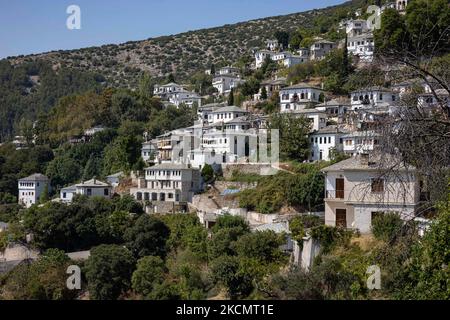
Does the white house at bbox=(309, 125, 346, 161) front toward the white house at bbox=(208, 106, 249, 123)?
no

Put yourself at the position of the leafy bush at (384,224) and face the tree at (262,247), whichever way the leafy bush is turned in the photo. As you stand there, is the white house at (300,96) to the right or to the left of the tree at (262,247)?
right

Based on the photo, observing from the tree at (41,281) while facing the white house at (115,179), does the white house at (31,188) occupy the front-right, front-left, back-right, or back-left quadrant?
front-left

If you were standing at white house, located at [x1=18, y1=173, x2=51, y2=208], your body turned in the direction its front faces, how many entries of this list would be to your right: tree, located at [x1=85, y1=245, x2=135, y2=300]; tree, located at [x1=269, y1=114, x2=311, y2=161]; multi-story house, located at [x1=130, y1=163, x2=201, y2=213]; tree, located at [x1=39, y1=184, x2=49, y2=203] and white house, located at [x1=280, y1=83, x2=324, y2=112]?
0

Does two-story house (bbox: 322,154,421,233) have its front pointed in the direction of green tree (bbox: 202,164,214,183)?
no

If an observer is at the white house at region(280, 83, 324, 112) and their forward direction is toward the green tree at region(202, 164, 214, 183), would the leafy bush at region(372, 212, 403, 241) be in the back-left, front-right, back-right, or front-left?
front-left

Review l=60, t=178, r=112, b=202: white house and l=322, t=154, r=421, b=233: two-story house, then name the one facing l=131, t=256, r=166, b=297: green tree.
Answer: the white house

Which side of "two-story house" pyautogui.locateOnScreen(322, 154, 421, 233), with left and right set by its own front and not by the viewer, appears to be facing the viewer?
front

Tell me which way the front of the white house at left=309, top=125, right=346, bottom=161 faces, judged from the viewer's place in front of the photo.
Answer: facing the viewer and to the left of the viewer

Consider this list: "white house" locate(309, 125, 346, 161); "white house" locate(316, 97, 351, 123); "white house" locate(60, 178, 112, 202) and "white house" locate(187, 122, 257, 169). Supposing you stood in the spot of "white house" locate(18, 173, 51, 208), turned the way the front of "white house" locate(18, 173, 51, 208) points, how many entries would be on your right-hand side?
0

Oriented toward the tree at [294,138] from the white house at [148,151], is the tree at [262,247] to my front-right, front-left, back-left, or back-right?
front-right

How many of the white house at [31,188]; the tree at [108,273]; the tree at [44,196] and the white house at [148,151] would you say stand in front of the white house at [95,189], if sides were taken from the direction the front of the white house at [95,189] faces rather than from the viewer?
1

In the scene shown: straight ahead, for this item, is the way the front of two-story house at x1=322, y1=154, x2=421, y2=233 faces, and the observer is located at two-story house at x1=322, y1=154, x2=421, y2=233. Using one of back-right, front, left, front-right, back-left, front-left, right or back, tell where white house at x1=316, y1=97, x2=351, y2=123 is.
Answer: back

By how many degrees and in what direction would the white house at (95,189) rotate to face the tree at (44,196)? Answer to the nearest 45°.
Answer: approximately 135° to its right

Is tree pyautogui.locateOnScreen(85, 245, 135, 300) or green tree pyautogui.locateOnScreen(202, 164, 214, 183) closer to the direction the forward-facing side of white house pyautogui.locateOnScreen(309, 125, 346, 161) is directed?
the tree

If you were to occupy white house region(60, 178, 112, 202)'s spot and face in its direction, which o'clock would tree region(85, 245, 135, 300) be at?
The tree is roughly at 12 o'clock from the white house.

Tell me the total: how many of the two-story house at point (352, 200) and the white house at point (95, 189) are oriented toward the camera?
2

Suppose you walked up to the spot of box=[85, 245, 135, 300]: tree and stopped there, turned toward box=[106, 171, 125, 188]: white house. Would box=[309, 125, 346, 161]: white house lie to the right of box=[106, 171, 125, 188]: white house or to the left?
right

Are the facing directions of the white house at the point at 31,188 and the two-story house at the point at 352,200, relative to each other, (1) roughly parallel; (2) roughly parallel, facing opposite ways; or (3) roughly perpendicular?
roughly parallel

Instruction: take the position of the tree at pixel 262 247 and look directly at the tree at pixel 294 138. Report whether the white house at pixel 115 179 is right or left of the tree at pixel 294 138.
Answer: left
